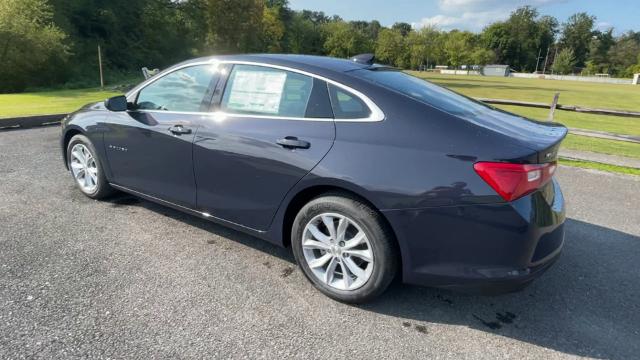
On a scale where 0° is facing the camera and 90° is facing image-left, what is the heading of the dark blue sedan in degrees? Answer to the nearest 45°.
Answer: approximately 135°

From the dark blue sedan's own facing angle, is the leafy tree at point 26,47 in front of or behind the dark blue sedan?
in front
